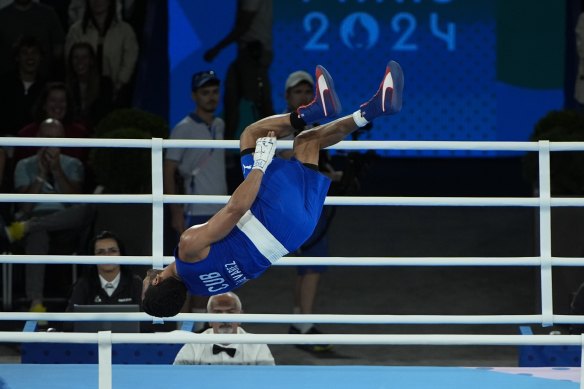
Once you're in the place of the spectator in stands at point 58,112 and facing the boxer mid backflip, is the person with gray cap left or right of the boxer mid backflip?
left

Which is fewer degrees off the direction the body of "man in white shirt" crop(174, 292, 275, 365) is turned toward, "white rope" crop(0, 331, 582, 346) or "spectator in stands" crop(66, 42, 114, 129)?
the white rope

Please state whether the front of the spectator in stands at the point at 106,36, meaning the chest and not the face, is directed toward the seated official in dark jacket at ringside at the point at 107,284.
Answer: yes

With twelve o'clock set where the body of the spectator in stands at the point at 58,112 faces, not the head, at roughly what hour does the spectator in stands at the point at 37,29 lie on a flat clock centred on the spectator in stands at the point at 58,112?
the spectator in stands at the point at 37,29 is roughly at 6 o'clock from the spectator in stands at the point at 58,112.

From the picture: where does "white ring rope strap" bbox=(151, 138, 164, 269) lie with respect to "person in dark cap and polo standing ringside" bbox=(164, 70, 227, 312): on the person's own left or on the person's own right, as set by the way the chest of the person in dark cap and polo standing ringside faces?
on the person's own right

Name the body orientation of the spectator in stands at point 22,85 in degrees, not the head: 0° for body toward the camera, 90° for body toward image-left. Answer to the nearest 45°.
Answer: approximately 0°

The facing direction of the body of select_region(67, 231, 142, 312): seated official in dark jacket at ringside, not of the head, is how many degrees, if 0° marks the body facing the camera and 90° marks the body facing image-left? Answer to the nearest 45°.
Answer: approximately 0°
